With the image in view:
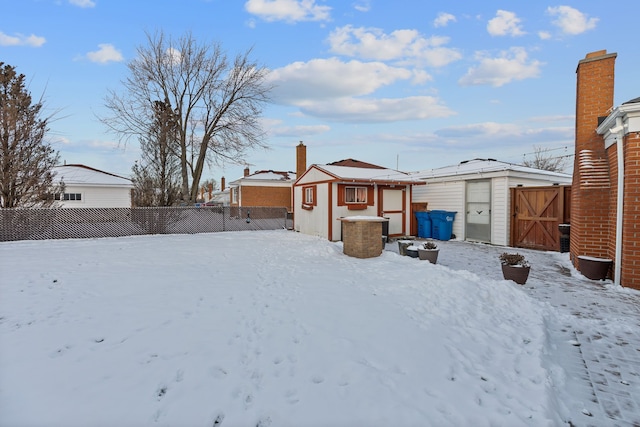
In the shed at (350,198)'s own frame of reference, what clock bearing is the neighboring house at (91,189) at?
The neighboring house is roughly at 5 o'clock from the shed.

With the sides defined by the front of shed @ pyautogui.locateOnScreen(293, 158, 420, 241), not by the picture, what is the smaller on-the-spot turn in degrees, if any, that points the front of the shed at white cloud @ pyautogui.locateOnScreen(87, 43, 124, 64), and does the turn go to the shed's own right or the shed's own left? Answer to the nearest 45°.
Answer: approximately 135° to the shed's own right

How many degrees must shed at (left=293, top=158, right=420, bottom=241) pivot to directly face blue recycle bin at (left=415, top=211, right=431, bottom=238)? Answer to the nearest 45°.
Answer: approximately 45° to its left

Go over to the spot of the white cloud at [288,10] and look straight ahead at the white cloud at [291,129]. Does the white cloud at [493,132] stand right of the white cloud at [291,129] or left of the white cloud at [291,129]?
right

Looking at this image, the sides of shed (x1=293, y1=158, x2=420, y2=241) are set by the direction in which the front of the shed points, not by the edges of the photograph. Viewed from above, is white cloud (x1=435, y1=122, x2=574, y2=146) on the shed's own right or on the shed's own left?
on the shed's own left

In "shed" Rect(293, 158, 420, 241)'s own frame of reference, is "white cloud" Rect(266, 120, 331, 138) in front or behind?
behind

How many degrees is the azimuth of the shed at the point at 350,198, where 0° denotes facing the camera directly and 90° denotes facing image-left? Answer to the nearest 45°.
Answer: approximately 315°
